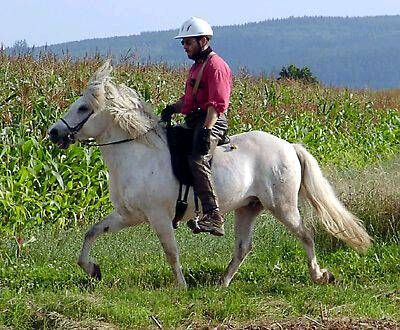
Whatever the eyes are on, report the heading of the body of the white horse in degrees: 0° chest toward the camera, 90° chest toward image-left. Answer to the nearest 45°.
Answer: approximately 90°

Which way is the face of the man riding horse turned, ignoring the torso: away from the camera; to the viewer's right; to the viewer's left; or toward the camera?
to the viewer's left
